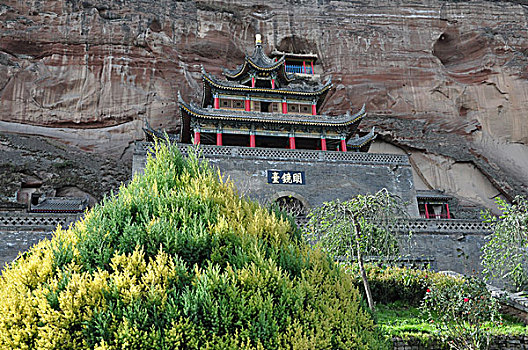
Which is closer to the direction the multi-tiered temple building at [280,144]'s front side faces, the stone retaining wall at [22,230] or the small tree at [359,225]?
the small tree

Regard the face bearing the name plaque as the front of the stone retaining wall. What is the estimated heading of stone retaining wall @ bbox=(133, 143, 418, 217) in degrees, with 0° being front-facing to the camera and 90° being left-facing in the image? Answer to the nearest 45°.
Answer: approximately 0°

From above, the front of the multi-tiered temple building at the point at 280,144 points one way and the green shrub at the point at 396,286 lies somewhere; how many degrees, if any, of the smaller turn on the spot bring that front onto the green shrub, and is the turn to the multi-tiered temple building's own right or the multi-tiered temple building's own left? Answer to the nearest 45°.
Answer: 0° — it already faces it

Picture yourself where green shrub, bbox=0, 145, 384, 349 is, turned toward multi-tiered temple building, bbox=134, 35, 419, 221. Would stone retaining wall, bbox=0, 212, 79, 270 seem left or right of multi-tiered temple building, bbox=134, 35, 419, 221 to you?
left

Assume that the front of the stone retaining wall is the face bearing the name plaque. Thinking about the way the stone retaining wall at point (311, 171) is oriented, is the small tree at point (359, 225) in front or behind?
in front

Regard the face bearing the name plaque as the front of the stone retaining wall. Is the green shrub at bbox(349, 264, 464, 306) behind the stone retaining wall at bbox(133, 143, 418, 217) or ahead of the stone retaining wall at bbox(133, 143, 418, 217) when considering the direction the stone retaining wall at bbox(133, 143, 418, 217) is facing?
ahead

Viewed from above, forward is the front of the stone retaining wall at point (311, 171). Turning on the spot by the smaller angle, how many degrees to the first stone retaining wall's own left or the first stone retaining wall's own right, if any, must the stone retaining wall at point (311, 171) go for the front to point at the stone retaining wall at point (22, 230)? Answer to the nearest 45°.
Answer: approximately 45° to the first stone retaining wall's own right

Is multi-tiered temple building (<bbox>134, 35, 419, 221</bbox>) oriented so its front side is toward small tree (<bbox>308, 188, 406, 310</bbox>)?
yes

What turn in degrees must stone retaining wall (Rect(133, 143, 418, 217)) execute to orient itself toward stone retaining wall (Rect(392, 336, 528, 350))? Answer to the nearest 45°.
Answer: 0° — it already faces it
